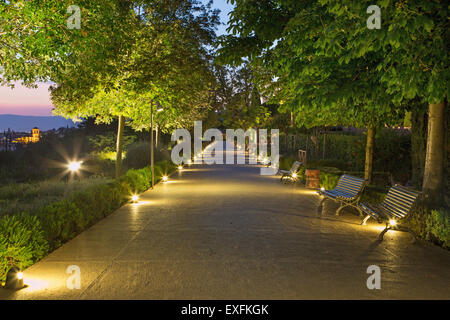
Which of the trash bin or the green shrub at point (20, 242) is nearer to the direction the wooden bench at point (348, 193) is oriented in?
the green shrub

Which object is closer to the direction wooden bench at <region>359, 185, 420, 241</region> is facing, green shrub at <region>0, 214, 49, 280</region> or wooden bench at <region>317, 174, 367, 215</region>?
the green shrub

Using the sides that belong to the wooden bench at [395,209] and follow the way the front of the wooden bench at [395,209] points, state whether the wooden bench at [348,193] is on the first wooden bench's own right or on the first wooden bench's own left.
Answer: on the first wooden bench's own right

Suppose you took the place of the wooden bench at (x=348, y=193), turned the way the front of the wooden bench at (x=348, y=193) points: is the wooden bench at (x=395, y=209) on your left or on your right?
on your left

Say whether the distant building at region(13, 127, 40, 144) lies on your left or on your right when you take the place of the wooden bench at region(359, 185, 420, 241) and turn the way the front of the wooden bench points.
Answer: on your right

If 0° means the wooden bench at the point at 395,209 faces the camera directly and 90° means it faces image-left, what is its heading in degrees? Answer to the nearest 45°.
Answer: approximately 45°

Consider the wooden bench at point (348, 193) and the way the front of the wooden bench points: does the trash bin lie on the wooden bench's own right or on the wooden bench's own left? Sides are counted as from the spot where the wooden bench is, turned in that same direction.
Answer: on the wooden bench's own right

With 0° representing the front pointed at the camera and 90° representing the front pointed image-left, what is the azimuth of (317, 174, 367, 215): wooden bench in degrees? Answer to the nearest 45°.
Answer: approximately 45°
